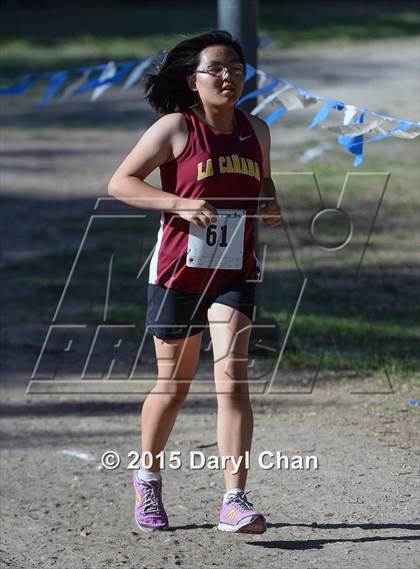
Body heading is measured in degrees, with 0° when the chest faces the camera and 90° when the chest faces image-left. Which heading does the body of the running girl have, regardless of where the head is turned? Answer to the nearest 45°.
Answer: approximately 315°

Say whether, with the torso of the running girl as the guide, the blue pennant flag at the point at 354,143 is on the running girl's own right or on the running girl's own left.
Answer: on the running girl's own left

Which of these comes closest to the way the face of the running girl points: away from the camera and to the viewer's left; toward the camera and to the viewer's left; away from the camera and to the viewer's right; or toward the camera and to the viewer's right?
toward the camera and to the viewer's right
